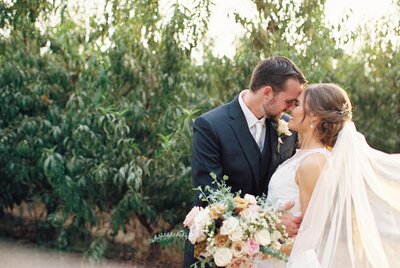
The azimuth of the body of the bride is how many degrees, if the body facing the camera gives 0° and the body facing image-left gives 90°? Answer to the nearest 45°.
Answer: approximately 90°

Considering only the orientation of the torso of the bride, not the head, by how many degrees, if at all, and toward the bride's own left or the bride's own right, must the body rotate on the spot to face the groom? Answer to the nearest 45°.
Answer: approximately 45° to the bride's own right

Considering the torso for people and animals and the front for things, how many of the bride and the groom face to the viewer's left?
1

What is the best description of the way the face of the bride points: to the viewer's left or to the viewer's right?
to the viewer's left

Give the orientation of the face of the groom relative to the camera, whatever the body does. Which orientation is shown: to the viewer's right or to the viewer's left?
to the viewer's right
